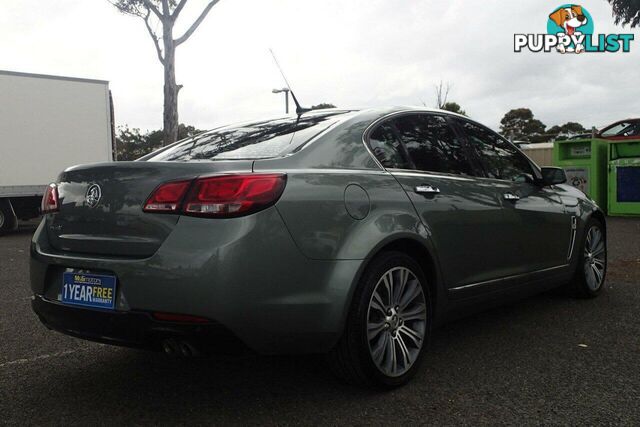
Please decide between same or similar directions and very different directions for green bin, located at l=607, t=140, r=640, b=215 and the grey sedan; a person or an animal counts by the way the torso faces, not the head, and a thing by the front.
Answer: very different directions

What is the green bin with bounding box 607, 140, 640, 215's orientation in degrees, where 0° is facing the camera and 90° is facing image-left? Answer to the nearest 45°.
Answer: approximately 0°

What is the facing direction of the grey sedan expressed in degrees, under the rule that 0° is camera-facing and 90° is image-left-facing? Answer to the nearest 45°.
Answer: approximately 225°

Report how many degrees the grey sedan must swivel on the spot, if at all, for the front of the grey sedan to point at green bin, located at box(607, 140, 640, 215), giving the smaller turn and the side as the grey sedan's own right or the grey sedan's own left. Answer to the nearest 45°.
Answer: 0° — it already faces it

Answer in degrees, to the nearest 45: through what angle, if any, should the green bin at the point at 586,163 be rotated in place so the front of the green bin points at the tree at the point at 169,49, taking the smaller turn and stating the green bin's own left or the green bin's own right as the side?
approximately 90° to the green bin's own right

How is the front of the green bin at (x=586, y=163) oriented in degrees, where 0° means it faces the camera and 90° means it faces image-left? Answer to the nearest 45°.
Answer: approximately 0°

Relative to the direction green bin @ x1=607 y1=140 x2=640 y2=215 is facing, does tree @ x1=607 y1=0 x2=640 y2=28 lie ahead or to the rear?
to the rear

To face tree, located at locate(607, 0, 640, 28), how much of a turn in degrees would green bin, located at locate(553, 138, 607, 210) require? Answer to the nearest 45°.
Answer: approximately 180°

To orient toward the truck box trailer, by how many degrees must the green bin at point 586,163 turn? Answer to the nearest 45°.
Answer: approximately 45° to its right

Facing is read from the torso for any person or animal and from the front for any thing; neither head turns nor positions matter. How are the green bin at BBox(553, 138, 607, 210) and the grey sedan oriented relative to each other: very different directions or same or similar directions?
very different directions
